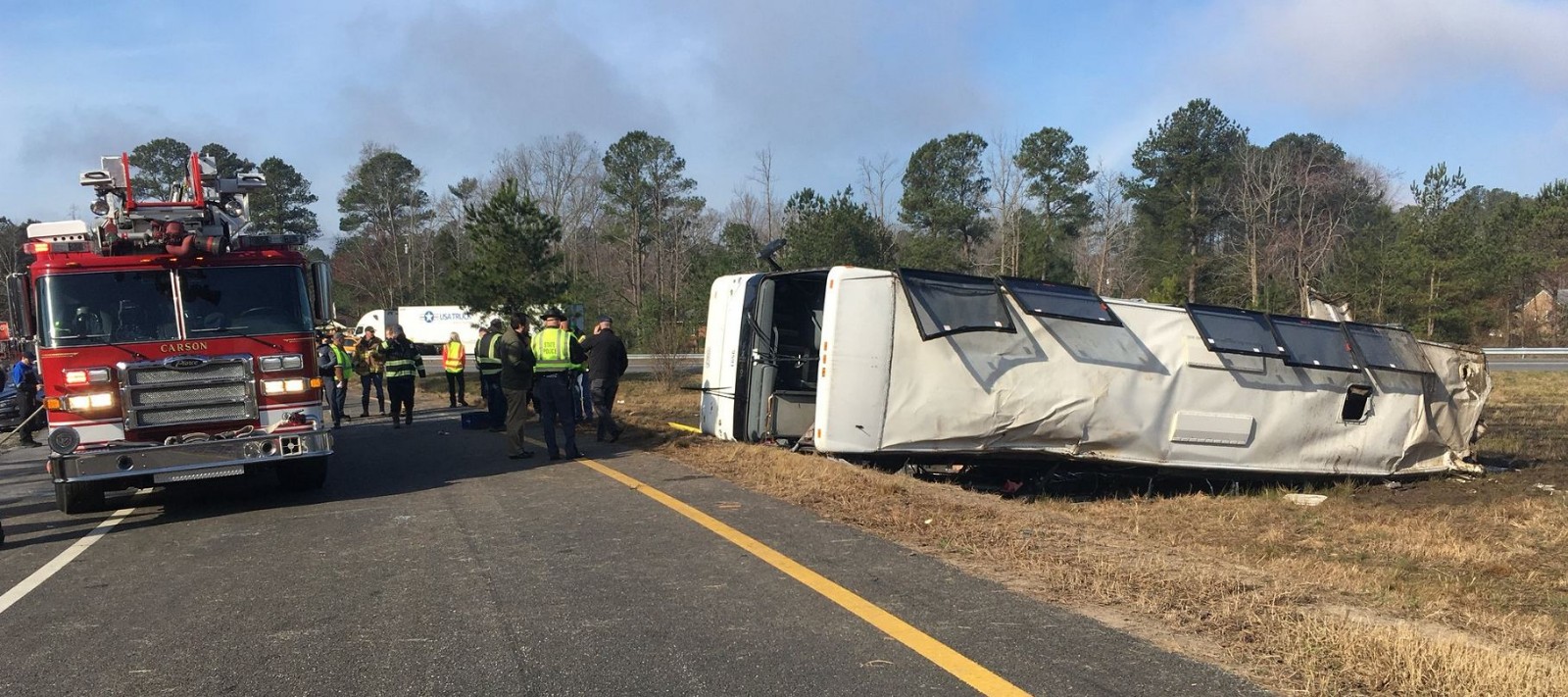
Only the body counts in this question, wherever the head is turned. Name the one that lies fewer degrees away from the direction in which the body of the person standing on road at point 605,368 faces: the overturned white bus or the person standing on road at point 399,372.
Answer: the person standing on road

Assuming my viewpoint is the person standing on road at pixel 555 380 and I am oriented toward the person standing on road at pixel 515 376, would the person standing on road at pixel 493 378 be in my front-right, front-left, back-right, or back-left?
front-right

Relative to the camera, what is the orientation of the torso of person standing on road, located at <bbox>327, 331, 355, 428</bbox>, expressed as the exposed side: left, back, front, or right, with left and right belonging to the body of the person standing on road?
right

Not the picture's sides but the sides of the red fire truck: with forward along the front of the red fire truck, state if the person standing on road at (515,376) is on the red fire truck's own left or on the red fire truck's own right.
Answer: on the red fire truck's own left

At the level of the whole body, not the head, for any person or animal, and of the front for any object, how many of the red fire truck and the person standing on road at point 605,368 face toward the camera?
1

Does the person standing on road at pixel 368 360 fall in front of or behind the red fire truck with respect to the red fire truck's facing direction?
behind

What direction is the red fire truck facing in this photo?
toward the camera

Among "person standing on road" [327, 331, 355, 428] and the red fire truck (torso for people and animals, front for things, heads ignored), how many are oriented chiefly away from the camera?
0
